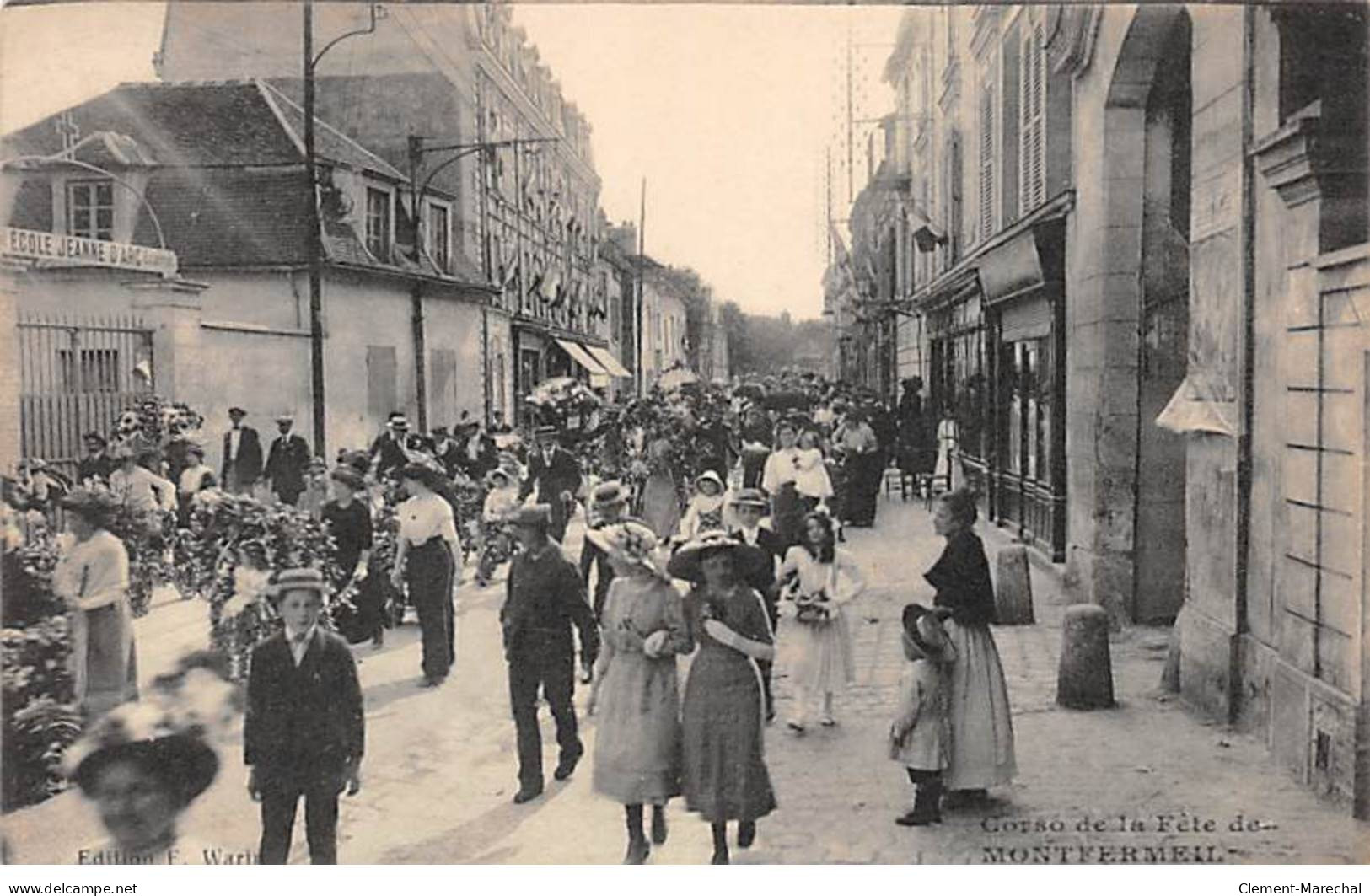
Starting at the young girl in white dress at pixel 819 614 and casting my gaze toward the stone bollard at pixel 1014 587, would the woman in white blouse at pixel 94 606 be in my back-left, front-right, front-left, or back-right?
back-left

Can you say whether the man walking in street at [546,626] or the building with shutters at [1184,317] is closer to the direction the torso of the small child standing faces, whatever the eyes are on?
the man walking in street

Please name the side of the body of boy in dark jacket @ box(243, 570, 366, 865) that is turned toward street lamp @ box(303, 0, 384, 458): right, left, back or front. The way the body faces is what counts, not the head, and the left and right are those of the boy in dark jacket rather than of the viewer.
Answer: back

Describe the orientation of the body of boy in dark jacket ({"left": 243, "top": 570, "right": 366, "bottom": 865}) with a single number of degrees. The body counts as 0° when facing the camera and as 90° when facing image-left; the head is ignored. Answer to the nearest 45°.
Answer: approximately 0°

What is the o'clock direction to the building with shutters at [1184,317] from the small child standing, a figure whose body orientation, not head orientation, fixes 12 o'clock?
The building with shutters is roughly at 4 o'clock from the small child standing.

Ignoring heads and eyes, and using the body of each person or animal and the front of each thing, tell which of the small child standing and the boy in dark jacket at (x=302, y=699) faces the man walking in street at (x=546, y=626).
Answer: the small child standing

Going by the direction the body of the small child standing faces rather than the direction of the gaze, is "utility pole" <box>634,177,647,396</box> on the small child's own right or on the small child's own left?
on the small child's own right

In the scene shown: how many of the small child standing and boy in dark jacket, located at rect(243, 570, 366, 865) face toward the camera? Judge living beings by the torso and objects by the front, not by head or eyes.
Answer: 1

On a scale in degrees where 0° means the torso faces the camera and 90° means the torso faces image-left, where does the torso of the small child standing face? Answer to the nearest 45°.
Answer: approximately 90°
